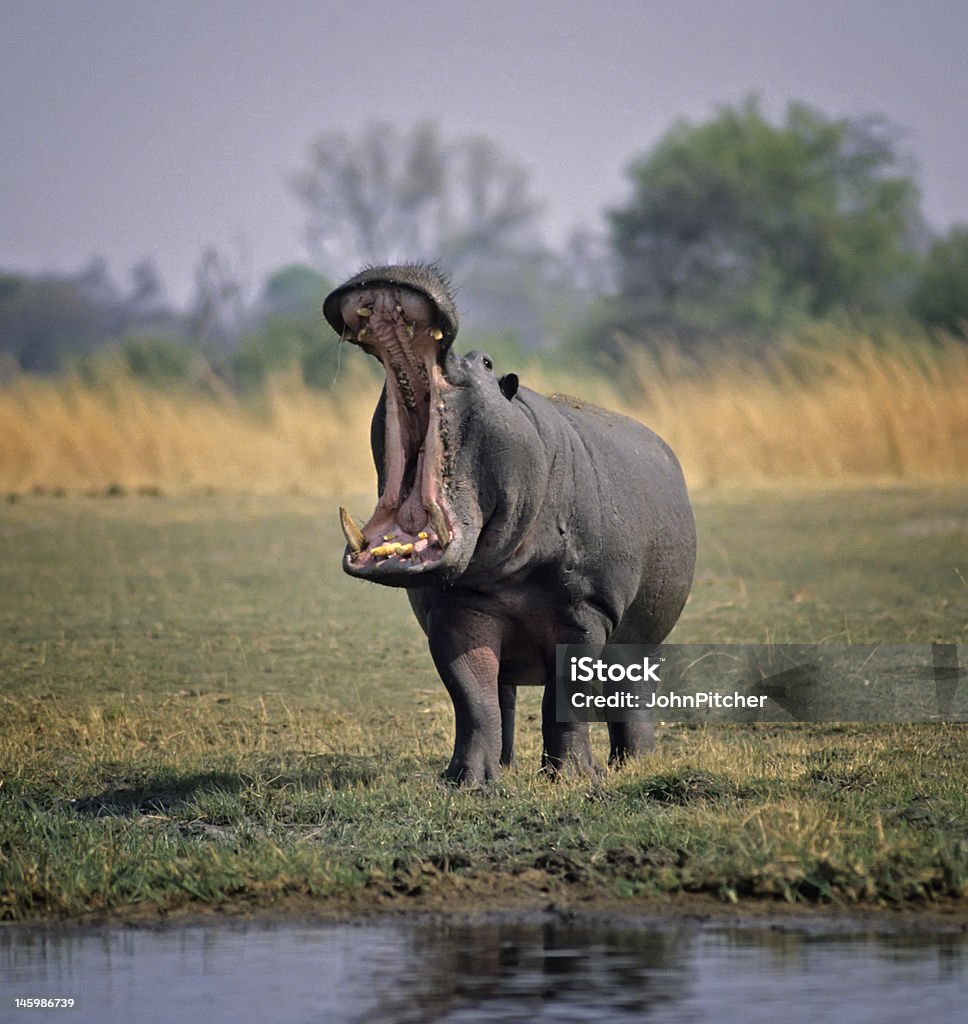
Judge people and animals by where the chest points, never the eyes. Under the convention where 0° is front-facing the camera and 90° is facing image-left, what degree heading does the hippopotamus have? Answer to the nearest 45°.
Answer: approximately 45°

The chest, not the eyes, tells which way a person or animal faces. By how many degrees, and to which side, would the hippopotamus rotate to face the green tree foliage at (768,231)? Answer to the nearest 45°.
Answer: approximately 135° to its right

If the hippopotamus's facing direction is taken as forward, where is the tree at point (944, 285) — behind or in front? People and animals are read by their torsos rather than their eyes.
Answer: behind
